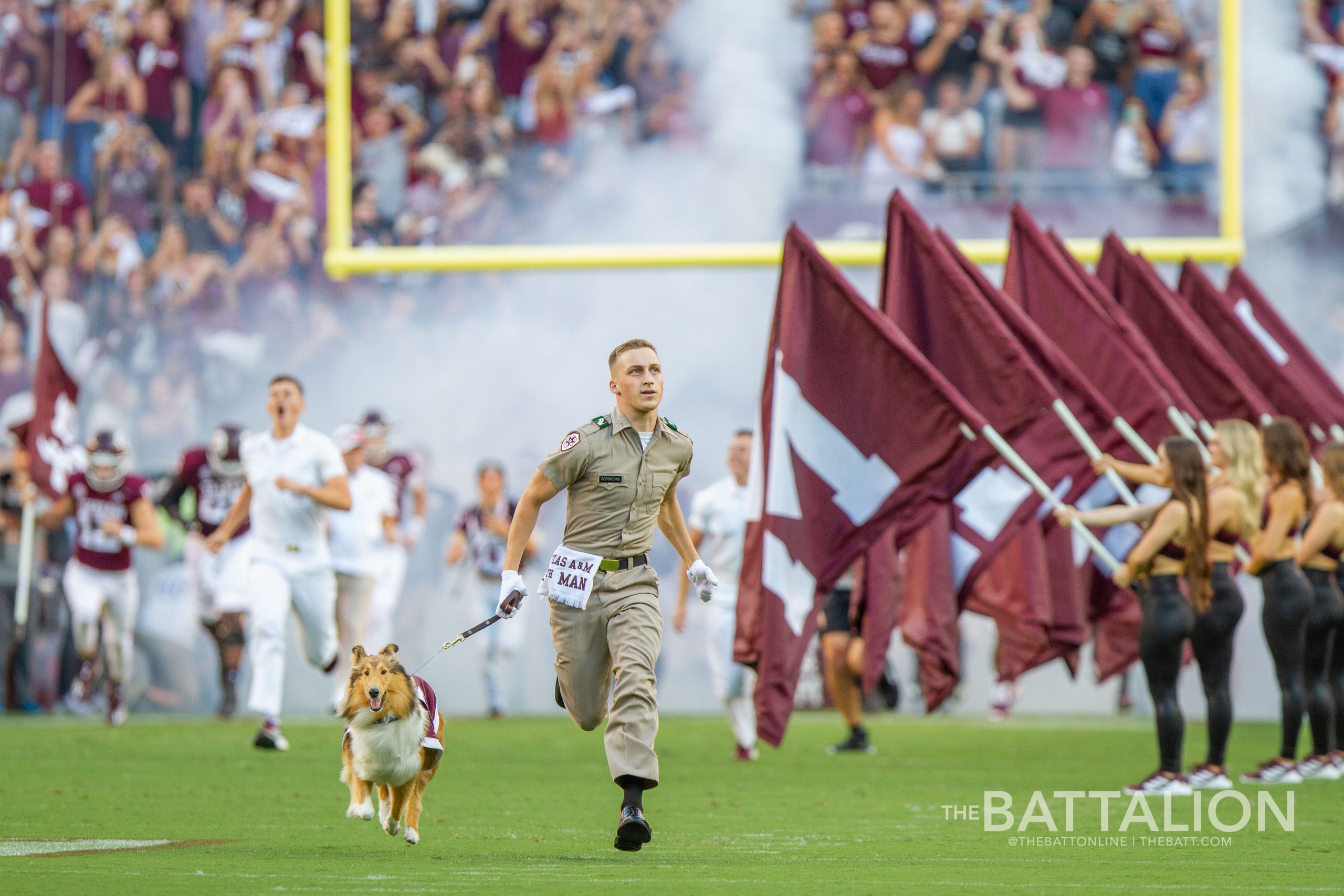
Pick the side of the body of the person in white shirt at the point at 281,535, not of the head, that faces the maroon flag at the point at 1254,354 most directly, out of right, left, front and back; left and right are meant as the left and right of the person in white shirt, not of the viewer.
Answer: left

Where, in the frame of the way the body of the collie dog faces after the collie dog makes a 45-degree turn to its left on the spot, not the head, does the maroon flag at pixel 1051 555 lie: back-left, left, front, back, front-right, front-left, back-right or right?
left

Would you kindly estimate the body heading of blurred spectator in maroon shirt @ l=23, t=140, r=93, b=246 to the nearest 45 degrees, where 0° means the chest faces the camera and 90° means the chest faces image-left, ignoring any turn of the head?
approximately 0°

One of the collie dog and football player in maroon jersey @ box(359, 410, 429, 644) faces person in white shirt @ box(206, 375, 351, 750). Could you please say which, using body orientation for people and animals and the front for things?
the football player in maroon jersey

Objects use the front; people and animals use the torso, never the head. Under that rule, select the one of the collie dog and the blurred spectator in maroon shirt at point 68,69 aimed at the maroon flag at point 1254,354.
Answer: the blurred spectator in maroon shirt

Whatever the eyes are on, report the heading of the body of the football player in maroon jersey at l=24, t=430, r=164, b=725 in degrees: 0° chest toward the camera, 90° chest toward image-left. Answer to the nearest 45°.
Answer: approximately 0°

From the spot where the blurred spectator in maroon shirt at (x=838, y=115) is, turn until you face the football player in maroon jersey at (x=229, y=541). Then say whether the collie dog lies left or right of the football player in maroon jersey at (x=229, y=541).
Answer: left

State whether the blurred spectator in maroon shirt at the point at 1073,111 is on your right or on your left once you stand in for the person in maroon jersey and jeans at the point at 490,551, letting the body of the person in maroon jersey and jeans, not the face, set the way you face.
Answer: on your left
